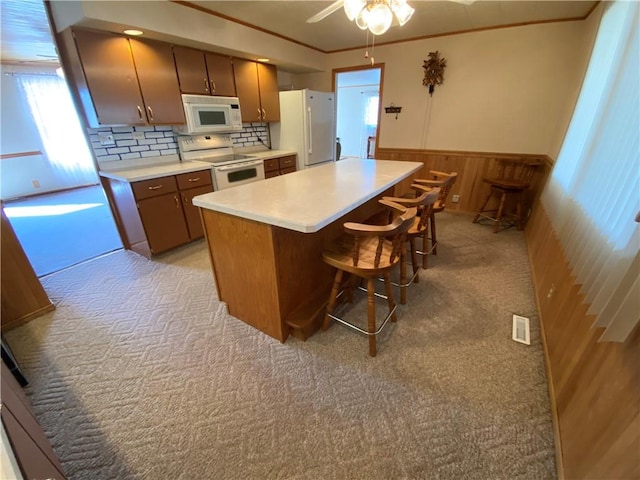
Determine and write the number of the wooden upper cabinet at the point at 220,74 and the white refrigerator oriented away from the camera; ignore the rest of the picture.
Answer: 0

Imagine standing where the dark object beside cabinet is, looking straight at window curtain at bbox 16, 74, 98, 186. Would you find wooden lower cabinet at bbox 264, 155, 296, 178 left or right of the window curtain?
right

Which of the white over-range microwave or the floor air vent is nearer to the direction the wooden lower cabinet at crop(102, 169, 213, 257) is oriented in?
the floor air vent

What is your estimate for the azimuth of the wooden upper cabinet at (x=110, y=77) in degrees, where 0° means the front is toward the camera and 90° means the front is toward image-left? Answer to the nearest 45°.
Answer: approximately 315°

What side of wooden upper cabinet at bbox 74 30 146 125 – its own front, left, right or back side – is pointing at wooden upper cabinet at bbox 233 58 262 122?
left

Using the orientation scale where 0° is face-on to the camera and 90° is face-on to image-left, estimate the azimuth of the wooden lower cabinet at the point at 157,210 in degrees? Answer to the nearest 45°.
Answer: approximately 315°

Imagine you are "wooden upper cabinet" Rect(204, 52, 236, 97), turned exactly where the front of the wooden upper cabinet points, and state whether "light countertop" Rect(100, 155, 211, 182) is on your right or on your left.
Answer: on your right

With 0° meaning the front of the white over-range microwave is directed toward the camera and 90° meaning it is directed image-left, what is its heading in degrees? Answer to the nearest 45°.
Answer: approximately 315°

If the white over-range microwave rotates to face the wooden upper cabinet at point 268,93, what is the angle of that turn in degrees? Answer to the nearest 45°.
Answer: approximately 90° to its left
